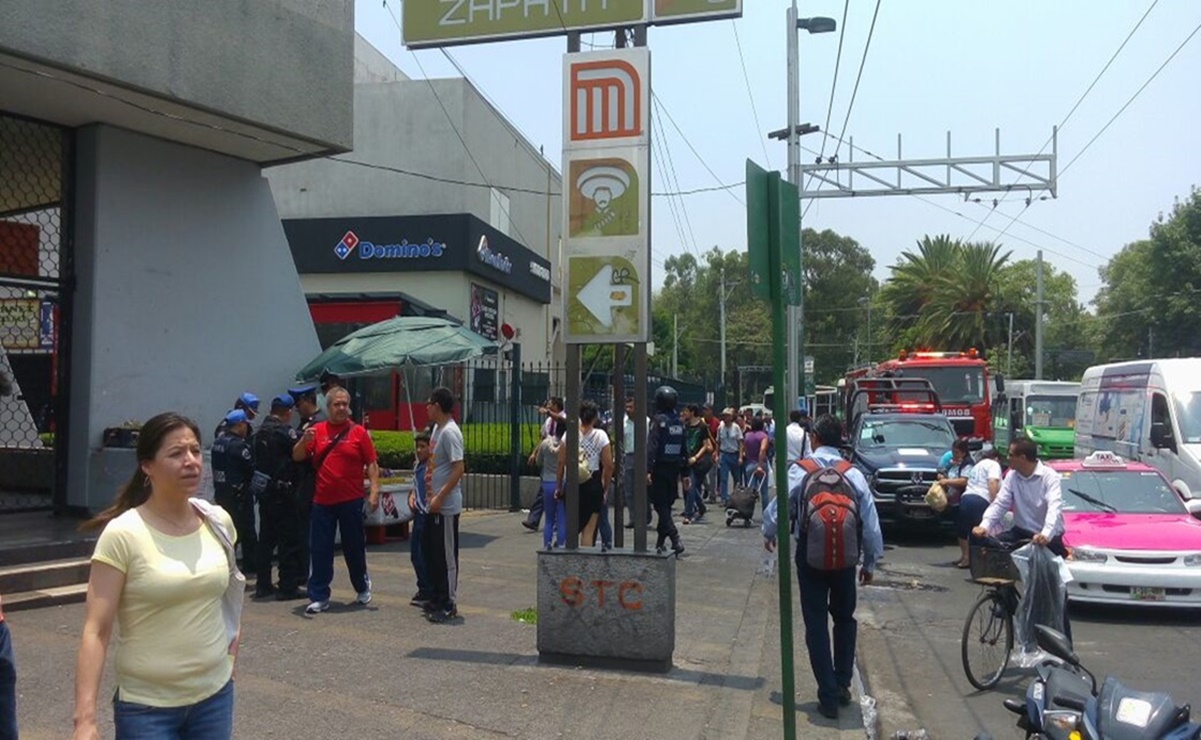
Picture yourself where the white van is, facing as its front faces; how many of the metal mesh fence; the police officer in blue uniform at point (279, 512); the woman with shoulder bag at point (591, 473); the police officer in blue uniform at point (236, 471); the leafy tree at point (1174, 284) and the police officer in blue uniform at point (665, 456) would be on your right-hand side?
5

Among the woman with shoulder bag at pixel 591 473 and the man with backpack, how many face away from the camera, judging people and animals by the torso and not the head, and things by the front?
2

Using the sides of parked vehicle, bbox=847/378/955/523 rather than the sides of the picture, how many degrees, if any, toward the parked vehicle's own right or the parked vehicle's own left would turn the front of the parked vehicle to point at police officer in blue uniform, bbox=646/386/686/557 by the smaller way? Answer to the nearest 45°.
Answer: approximately 45° to the parked vehicle's own right

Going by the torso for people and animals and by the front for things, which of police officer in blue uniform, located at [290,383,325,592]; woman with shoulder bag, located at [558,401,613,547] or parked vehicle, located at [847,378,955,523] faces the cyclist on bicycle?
the parked vehicle

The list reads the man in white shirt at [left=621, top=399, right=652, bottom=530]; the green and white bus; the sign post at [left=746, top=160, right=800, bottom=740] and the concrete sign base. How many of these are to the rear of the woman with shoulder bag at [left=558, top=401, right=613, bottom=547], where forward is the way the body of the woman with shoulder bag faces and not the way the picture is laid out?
2

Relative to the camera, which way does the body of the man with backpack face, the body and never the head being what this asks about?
away from the camera

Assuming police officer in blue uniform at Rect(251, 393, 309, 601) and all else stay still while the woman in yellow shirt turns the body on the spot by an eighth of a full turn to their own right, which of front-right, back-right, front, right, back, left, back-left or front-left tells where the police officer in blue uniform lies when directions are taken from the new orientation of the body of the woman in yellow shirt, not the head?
back

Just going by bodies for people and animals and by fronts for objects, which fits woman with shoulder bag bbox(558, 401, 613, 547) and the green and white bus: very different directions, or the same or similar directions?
very different directions

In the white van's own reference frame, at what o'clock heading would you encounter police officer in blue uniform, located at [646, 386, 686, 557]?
The police officer in blue uniform is roughly at 3 o'clock from the white van.

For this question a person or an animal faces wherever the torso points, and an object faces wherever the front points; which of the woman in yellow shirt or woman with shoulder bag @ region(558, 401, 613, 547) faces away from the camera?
the woman with shoulder bag

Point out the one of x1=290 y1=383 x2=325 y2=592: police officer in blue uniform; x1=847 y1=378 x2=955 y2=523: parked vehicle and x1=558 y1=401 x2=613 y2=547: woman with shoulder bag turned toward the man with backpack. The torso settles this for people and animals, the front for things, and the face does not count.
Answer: the parked vehicle

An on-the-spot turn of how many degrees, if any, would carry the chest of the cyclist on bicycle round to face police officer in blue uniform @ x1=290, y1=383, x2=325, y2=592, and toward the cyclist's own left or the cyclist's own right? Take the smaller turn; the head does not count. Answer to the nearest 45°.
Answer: approximately 45° to the cyclist's own right
